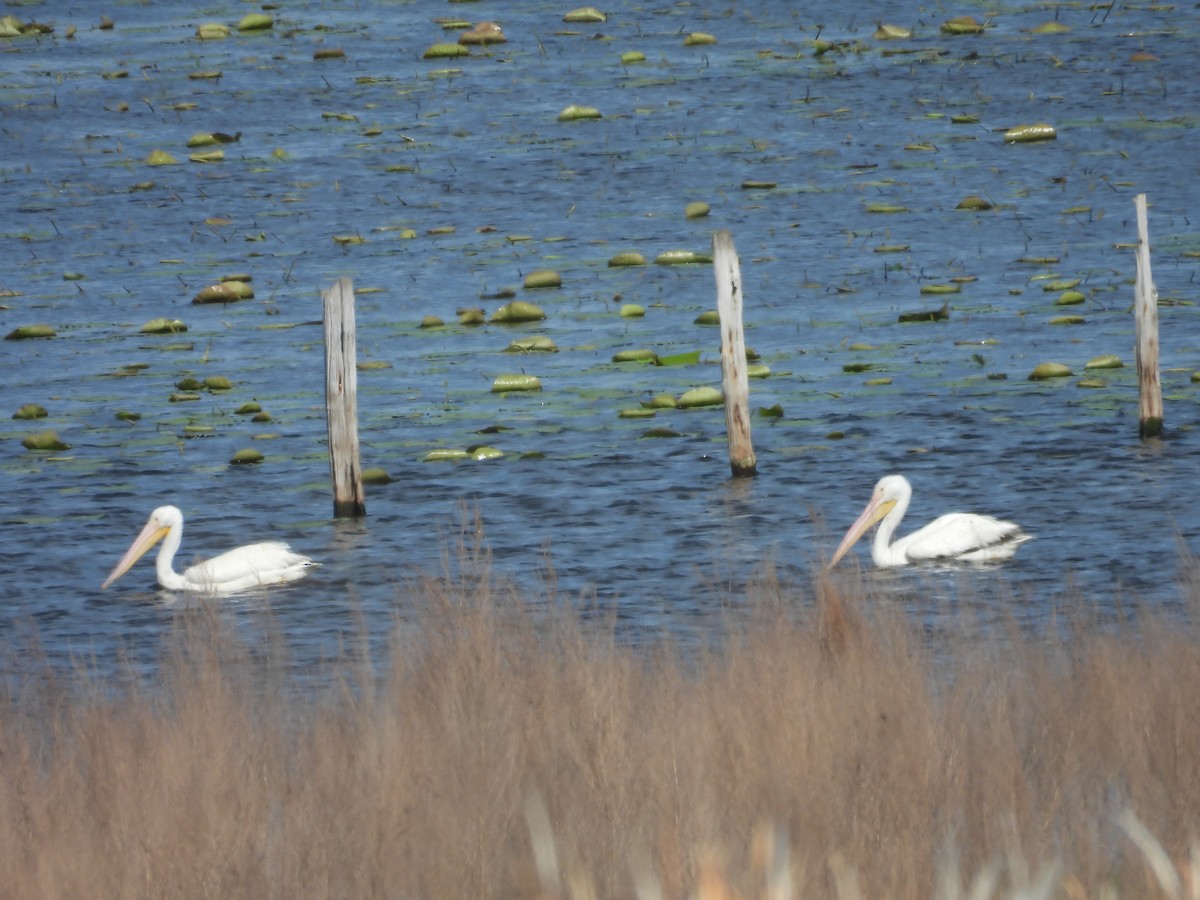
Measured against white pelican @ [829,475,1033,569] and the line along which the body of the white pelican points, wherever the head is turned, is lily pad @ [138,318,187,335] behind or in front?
in front

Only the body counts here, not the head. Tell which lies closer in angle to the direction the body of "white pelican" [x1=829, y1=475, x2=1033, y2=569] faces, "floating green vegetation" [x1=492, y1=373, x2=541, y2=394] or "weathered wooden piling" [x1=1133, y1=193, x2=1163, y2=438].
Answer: the floating green vegetation

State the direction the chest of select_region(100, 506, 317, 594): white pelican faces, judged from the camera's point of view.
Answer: to the viewer's left

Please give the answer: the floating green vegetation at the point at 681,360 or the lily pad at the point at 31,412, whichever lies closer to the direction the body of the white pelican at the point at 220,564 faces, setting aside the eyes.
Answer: the lily pad

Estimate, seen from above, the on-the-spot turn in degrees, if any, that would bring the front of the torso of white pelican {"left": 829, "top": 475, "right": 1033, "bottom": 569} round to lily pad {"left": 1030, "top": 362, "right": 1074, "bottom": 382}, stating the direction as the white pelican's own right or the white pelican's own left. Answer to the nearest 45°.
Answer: approximately 90° to the white pelican's own right

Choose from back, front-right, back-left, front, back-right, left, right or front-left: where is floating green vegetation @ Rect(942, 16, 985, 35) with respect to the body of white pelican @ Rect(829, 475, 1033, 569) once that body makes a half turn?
left

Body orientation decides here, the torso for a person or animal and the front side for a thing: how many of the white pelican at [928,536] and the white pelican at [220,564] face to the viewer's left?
2

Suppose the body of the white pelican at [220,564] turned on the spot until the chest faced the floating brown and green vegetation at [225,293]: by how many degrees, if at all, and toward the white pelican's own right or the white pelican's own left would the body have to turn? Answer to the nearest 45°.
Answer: approximately 90° to the white pelican's own right

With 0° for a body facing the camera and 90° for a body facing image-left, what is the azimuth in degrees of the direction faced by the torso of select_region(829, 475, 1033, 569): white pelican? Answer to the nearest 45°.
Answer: approximately 90°

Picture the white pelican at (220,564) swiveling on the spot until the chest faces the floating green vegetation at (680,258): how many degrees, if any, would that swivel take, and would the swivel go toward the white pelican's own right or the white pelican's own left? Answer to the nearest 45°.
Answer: approximately 135° to the white pelican's own right

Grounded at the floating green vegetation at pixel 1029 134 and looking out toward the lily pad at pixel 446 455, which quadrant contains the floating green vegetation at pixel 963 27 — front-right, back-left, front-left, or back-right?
back-right
